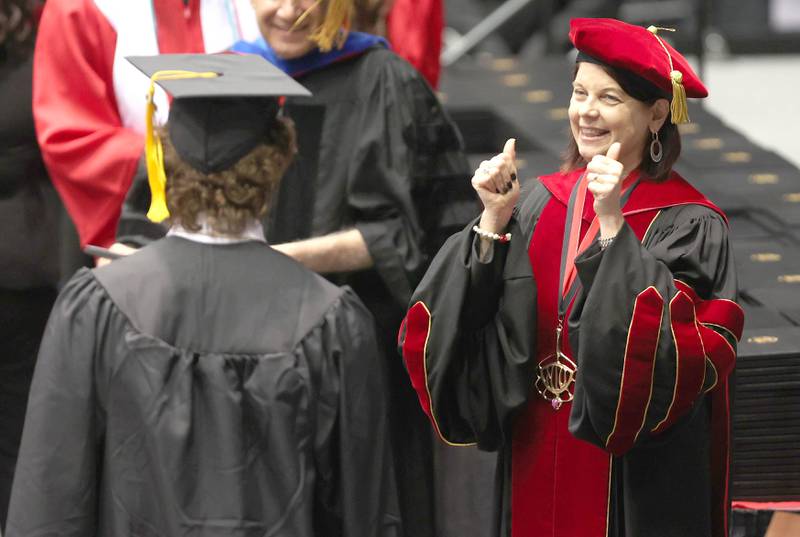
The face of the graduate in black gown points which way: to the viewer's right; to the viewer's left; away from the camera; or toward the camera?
away from the camera

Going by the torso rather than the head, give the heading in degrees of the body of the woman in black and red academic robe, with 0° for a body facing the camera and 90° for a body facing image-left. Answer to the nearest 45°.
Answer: approximately 45°

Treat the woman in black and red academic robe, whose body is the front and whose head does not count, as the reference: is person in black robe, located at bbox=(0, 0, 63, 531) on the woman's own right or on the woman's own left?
on the woman's own right

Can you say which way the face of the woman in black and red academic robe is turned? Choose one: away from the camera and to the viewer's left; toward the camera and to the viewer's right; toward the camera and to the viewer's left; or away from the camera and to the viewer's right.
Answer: toward the camera and to the viewer's left

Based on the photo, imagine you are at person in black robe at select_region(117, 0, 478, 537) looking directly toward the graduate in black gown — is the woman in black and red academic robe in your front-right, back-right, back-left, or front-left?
front-left

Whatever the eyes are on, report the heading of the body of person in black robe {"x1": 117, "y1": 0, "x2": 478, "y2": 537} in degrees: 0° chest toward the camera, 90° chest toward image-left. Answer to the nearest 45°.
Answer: approximately 45°

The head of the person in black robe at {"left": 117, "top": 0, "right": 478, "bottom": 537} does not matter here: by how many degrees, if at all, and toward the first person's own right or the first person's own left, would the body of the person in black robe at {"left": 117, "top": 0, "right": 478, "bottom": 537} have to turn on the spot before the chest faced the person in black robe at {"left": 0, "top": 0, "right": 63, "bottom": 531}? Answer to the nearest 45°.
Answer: approximately 90° to the first person's own right

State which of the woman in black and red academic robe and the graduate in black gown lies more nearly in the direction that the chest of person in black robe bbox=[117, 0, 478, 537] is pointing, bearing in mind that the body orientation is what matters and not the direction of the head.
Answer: the graduate in black gown

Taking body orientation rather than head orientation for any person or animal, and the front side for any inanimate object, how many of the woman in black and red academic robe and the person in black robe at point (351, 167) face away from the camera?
0

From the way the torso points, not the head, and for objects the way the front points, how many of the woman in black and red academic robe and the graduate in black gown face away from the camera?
1

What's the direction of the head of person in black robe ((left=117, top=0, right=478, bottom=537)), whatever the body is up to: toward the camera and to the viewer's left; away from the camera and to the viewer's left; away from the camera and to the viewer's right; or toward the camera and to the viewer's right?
toward the camera and to the viewer's left

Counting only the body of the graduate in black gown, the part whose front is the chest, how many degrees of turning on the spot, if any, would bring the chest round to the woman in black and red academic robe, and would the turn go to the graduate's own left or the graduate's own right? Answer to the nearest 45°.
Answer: approximately 90° to the graduate's own right

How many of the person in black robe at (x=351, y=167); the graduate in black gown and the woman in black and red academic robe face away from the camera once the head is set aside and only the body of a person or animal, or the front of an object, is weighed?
1

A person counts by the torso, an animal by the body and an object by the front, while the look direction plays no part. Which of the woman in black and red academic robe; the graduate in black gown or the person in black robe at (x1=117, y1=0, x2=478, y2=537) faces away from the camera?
the graduate in black gown

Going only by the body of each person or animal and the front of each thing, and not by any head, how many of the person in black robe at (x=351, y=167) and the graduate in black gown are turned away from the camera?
1

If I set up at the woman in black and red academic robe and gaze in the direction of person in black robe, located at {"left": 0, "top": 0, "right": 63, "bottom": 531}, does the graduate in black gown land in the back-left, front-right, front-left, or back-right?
front-left

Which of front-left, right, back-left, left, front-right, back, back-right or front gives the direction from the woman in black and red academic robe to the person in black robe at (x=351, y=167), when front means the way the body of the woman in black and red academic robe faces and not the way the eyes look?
right

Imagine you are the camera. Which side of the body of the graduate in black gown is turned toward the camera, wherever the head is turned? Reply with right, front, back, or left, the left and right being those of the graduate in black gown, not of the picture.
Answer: back
